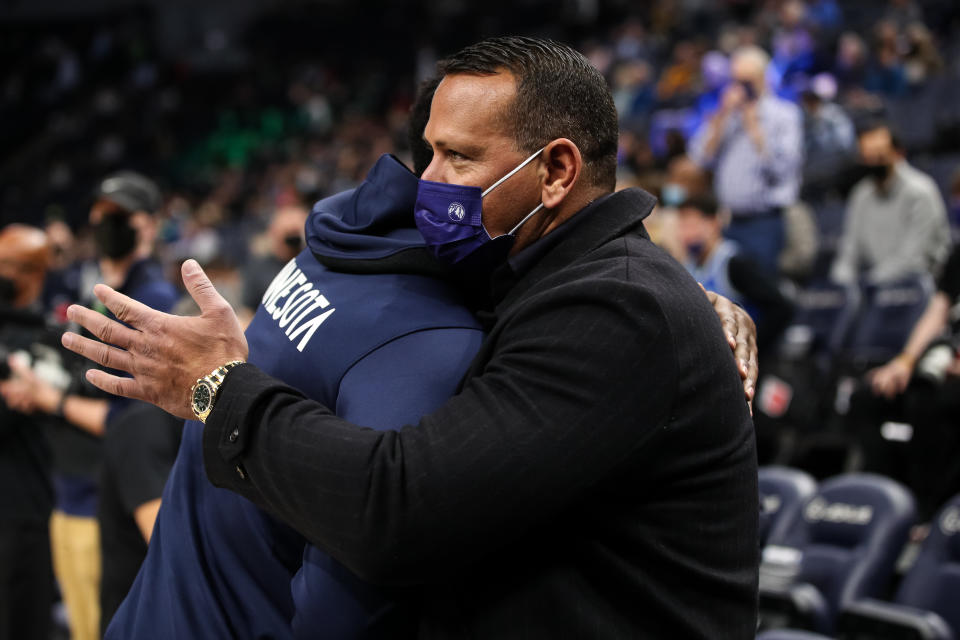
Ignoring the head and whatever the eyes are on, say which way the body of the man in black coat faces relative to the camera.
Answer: to the viewer's left

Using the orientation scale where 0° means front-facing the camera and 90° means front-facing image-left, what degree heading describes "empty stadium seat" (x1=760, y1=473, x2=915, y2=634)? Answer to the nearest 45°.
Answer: approximately 45°

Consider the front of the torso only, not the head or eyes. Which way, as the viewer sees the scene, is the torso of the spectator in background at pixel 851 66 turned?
toward the camera

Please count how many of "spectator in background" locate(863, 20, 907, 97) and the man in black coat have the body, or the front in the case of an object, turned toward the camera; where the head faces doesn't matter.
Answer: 1

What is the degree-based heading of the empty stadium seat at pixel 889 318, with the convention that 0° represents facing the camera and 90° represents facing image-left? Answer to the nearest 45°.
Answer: approximately 45°

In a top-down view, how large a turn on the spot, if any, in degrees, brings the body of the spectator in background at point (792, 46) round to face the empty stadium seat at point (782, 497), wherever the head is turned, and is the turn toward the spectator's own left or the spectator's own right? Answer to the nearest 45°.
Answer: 0° — they already face it

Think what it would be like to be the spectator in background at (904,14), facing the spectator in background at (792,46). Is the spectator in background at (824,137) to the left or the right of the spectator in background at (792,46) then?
left

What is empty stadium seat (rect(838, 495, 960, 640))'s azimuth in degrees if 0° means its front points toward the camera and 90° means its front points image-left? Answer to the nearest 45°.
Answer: approximately 45°

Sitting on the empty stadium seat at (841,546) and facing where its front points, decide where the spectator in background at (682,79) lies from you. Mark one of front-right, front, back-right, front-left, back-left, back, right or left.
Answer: back-right

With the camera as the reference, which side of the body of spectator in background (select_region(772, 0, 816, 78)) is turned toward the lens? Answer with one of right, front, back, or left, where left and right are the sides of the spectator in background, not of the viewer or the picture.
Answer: front

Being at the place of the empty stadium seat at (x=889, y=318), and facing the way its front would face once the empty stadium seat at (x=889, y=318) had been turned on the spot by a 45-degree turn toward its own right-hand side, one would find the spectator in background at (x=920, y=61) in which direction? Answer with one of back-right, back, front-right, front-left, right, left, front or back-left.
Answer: right

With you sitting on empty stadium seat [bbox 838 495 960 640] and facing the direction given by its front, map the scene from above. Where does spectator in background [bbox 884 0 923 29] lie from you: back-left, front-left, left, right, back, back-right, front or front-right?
back-right

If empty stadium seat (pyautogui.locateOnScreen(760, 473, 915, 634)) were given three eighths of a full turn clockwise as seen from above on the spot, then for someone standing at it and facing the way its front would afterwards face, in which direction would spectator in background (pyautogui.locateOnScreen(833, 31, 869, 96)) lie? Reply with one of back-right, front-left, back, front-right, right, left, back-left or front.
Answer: front
